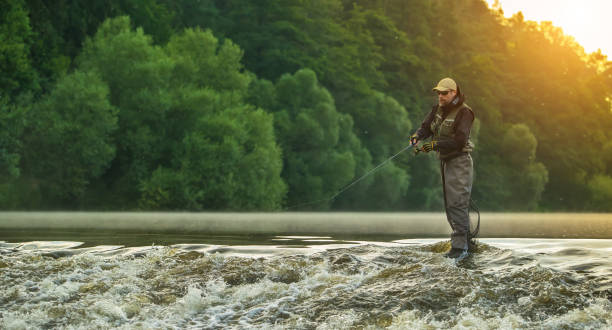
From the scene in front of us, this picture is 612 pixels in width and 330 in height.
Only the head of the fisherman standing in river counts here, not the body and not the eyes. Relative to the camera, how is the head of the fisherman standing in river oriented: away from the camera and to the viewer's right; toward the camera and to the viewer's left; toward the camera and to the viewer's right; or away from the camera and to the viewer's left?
toward the camera and to the viewer's left

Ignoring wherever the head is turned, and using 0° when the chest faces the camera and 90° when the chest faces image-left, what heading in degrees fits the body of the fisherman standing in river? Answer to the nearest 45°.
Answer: approximately 45°
